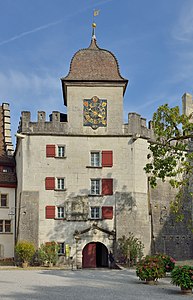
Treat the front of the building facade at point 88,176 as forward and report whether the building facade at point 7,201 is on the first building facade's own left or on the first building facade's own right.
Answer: on the first building facade's own right

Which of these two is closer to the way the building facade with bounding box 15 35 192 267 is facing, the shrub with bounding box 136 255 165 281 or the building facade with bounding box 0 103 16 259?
the shrub

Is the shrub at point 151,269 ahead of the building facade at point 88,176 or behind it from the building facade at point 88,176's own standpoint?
ahead

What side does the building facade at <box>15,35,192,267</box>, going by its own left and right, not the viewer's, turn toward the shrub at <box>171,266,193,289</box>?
front

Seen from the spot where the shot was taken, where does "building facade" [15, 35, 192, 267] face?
facing the viewer
